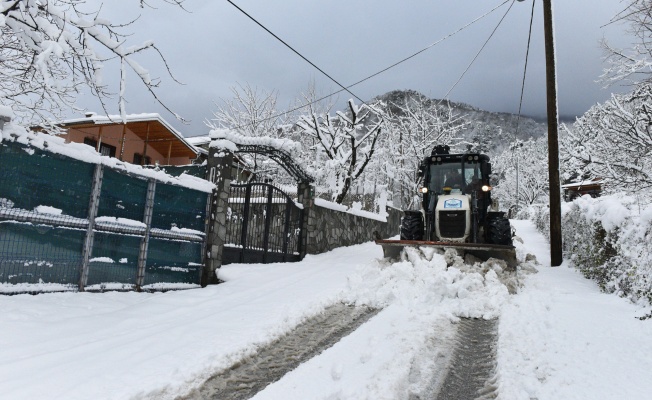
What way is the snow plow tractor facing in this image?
toward the camera

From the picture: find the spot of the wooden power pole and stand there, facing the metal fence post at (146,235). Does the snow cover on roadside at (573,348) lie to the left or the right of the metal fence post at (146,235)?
left

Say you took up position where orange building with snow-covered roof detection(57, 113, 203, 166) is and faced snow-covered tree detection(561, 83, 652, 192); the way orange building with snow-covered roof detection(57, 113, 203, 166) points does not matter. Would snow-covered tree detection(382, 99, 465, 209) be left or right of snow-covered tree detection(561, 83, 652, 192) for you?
left

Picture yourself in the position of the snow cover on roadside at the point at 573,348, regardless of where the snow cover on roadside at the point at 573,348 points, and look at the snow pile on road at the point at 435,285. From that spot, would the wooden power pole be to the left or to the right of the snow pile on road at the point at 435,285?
right

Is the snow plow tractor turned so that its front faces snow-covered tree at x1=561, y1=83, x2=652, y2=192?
no

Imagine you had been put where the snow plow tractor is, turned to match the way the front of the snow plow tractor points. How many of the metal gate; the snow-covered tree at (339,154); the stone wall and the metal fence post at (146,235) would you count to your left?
0

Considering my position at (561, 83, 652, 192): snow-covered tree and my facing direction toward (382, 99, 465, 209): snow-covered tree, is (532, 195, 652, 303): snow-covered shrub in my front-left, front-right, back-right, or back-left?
back-left

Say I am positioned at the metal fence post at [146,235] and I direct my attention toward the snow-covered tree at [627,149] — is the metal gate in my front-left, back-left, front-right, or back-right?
front-left

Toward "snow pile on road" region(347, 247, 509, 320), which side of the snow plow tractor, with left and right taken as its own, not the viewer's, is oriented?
front

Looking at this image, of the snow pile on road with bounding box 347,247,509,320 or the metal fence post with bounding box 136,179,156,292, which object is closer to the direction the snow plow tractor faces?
the snow pile on road

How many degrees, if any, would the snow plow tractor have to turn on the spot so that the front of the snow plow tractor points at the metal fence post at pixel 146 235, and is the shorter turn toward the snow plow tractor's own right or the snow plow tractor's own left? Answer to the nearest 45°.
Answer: approximately 45° to the snow plow tractor's own right

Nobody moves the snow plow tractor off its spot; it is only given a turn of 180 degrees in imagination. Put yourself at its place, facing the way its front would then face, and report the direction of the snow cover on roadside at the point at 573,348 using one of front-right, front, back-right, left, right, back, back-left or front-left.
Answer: back

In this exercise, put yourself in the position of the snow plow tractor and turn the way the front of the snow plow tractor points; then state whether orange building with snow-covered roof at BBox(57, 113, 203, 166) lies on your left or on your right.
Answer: on your right

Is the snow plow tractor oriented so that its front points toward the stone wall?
no

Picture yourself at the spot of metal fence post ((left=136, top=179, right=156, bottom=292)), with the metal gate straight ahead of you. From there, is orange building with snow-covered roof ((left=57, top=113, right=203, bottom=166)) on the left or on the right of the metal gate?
left

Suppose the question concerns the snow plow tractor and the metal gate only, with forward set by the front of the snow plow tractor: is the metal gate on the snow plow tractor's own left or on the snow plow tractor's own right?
on the snow plow tractor's own right

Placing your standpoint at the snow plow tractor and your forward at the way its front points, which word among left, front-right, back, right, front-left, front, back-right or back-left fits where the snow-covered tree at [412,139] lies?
back
